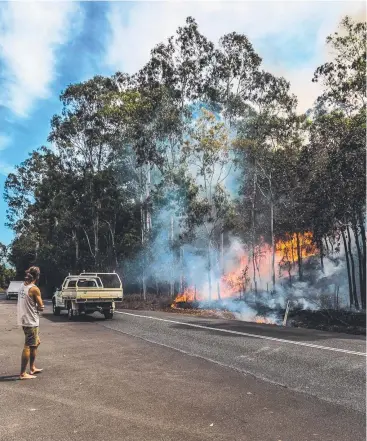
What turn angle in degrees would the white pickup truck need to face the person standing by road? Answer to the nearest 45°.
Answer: approximately 135° to its left

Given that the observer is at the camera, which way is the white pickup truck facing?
facing away from the viewer and to the left of the viewer
